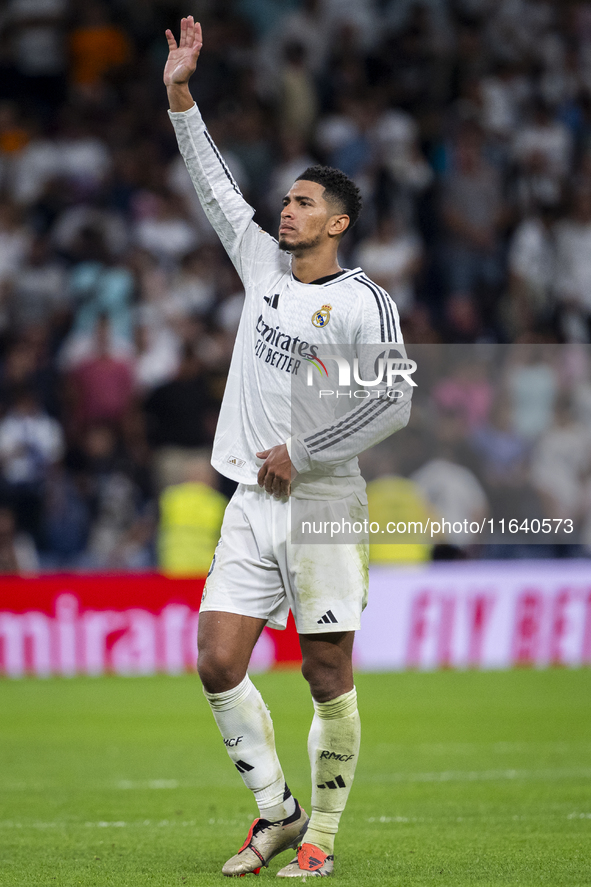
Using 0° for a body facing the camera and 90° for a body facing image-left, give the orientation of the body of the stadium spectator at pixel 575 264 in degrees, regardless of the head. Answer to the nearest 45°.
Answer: approximately 0°

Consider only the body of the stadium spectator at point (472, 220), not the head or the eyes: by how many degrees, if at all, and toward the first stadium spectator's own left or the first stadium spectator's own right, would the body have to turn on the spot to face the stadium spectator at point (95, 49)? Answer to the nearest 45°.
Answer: approximately 90° to the first stadium spectator's own right

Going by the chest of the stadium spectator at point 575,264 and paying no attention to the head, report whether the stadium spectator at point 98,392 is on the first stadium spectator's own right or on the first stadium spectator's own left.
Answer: on the first stadium spectator's own right

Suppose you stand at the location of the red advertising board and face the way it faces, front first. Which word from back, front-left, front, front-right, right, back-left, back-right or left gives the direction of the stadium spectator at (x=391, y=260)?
back-left

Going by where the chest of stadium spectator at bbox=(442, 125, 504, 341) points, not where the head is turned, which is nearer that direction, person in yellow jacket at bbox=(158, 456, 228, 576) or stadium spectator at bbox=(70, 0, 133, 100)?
the person in yellow jacket

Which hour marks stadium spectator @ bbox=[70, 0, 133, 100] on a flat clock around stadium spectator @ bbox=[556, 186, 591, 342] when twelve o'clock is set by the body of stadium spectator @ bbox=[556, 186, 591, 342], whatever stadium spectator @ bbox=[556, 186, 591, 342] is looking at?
stadium spectator @ bbox=[70, 0, 133, 100] is roughly at 3 o'clock from stadium spectator @ bbox=[556, 186, 591, 342].

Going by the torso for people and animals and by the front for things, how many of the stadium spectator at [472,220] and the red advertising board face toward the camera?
2
